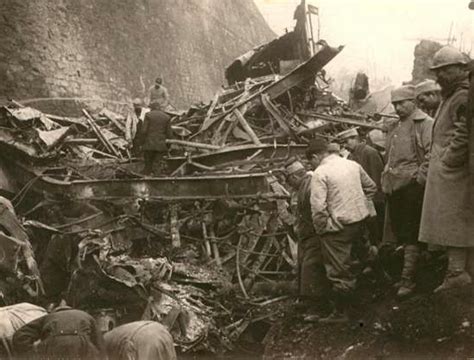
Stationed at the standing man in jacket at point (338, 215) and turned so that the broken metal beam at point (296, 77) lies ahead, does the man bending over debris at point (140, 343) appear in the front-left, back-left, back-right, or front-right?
back-left

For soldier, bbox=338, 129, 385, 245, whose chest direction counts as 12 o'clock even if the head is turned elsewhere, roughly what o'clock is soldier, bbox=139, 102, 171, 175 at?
soldier, bbox=139, 102, 171, 175 is roughly at 1 o'clock from soldier, bbox=338, 129, 385, 245.

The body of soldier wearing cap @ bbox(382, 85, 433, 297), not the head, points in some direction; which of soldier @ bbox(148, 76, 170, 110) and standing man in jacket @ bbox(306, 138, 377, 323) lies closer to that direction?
the standing man in jacket

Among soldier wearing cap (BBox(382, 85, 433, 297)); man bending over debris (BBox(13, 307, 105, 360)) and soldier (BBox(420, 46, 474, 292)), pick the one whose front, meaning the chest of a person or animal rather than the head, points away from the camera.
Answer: the man bending over debris

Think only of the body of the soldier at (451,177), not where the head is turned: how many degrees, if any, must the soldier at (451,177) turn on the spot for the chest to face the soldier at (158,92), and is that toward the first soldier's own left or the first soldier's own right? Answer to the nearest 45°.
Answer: approximately 45° to the first soldier's own right

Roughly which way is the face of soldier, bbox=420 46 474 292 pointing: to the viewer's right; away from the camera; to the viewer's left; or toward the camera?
to the viewer's left

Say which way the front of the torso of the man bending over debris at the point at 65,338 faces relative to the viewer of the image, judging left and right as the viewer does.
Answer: facing away from the viewer

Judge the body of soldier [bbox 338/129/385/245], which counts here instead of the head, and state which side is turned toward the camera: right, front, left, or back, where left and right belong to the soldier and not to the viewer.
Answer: left

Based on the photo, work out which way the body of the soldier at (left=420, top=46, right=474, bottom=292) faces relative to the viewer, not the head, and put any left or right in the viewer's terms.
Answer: facing to the left of the viewer

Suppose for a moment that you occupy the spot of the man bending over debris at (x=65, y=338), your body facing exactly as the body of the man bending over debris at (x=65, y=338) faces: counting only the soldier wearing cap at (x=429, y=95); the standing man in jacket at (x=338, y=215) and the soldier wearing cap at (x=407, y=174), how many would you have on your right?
3

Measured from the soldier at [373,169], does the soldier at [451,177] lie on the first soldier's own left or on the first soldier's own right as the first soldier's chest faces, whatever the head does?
on the first soldier's own left
